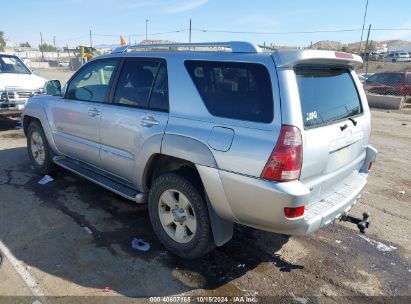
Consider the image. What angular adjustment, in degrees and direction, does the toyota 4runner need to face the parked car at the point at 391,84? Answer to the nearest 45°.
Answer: approximately 90° to its right

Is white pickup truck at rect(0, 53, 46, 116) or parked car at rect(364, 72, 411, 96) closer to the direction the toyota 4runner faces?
the white pickup truck

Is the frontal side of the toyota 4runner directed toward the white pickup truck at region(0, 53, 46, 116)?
yes

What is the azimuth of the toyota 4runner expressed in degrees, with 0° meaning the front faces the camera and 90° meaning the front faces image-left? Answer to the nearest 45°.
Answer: approximately 135°
